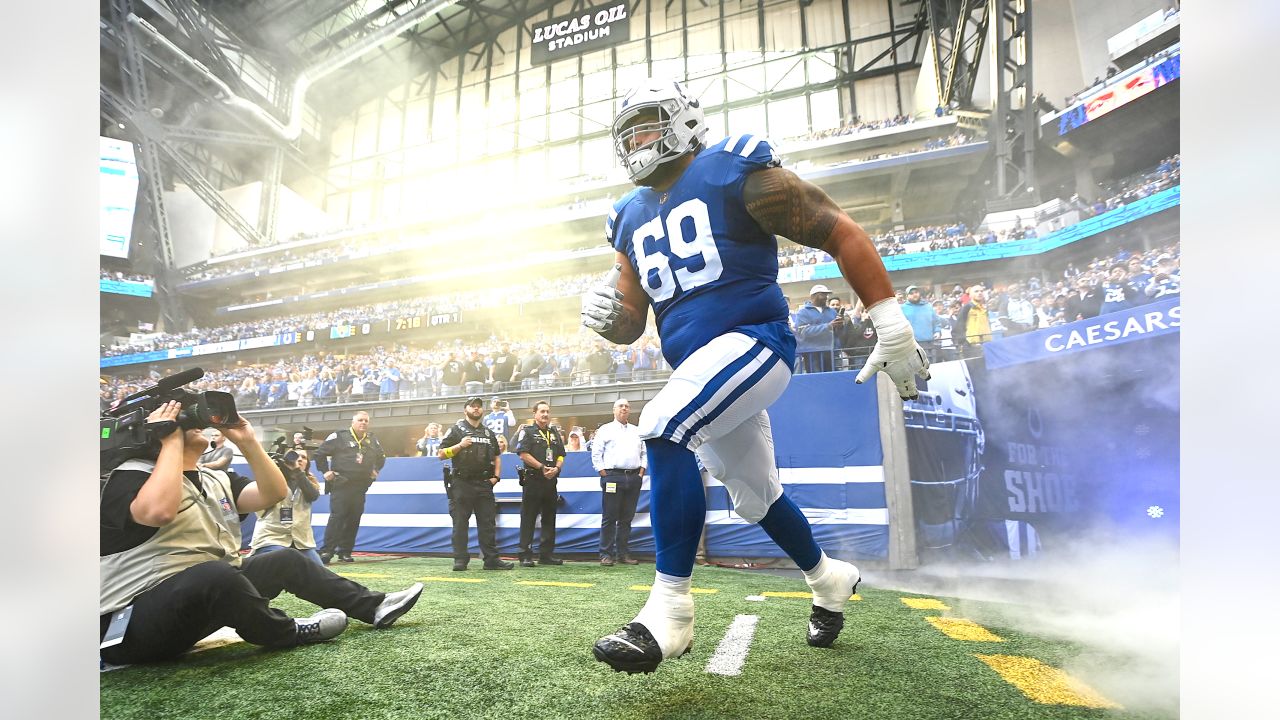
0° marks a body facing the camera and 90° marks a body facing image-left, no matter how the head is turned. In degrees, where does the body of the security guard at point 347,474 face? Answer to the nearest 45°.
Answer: approximately 315°

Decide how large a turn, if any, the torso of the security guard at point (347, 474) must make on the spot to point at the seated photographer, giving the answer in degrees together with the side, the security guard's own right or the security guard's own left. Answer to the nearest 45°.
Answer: approximately 45° to the security guard's own right

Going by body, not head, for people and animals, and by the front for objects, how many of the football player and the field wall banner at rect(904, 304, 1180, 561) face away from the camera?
0

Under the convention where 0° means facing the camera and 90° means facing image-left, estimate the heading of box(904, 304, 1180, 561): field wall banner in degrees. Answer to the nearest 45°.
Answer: approximately 45°

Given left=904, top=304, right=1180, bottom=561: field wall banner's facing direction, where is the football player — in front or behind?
in front

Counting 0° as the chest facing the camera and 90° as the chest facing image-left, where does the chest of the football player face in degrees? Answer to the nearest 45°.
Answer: approximately 45°

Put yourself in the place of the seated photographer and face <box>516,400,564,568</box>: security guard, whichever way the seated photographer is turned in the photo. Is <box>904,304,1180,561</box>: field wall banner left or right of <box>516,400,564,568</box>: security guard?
right

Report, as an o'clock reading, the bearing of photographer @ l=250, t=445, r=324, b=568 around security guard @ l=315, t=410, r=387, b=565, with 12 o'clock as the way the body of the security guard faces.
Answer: The photographer is roughly at 2 o'clock from the security guard.

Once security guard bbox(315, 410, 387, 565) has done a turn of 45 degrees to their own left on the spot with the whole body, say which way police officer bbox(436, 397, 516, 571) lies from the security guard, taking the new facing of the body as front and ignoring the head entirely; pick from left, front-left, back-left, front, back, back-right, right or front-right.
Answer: front

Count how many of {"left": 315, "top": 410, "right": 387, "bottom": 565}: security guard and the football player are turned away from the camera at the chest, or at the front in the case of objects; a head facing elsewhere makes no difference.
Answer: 0
